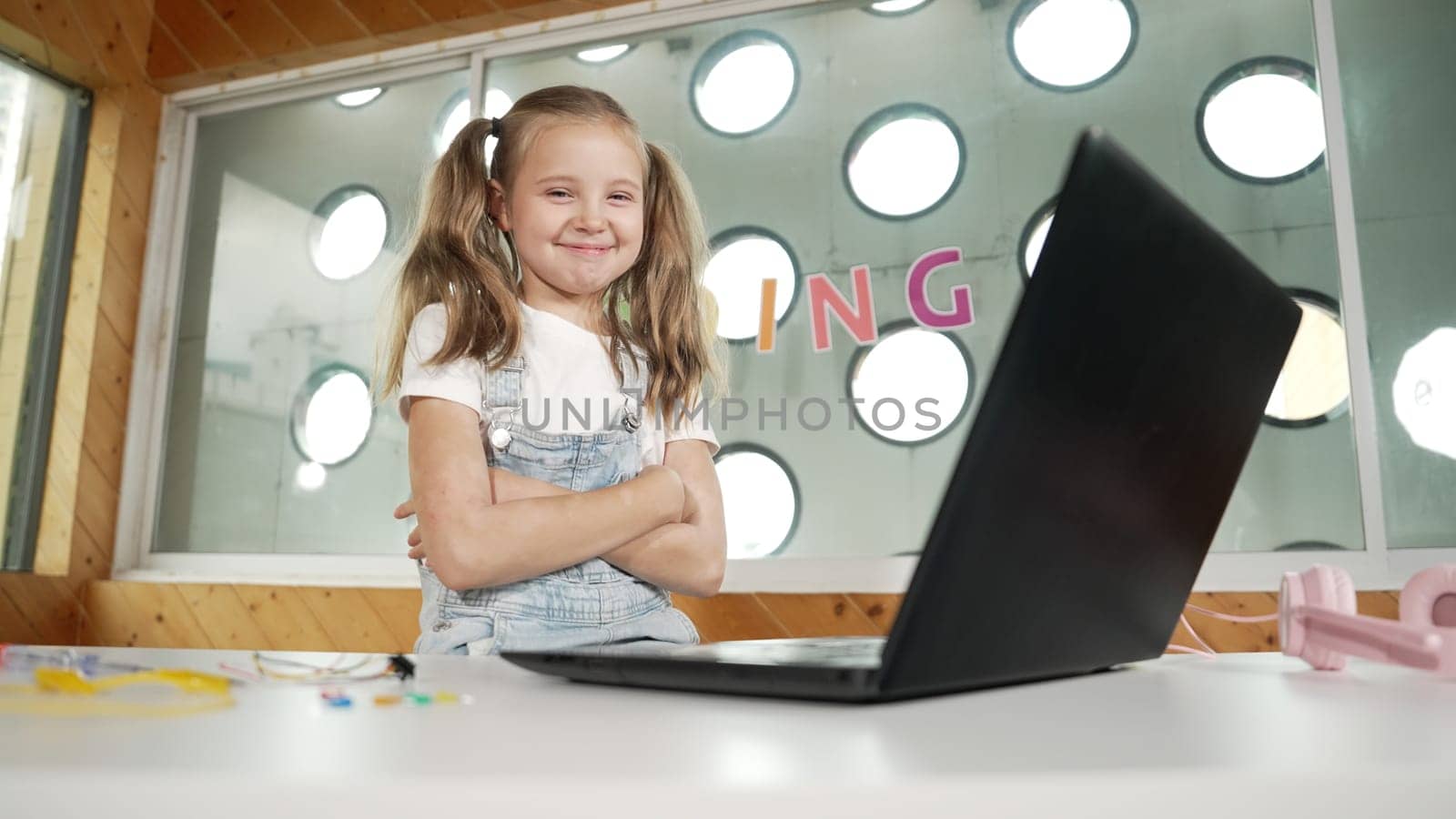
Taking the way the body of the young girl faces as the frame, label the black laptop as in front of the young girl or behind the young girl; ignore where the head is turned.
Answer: in front

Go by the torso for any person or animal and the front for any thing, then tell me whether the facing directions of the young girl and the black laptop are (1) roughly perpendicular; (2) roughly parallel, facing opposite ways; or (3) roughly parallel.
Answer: roughly parallel, facing opposite ways

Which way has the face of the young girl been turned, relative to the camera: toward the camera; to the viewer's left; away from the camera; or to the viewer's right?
toward the camera

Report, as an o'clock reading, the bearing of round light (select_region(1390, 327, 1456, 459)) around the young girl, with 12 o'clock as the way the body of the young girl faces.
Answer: The round light is roughly at 8 o'clock from the young girl.

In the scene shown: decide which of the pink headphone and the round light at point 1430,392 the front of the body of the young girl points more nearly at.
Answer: the pink headphone

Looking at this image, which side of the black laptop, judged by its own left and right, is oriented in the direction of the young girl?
front

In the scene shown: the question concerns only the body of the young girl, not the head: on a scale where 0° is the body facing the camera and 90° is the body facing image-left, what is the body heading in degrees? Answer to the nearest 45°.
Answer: approximately 315°

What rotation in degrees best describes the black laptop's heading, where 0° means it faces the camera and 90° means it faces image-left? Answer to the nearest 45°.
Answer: approximately 135°

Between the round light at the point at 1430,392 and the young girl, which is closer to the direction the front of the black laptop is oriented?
the young girl

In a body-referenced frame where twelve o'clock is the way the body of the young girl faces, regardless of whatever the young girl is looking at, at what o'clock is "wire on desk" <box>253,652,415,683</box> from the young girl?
The wire on desk is roughly at 2 o'clock from the young girl.

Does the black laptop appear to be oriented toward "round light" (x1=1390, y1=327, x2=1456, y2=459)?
no
